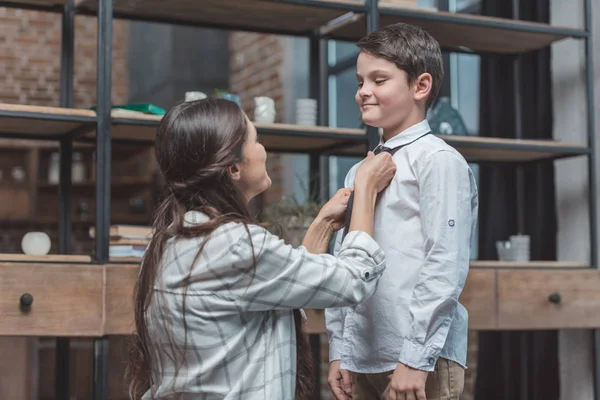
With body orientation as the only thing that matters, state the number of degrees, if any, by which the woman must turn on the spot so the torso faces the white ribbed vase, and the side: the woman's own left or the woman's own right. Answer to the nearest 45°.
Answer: approximately 45° to the woman's own left

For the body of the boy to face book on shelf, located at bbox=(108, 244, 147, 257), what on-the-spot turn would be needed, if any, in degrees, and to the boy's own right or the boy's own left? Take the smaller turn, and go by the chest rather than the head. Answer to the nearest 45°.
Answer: approximately 90° to the boy's own right

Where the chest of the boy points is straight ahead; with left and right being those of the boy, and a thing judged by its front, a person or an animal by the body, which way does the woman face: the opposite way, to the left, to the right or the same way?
the opposite way

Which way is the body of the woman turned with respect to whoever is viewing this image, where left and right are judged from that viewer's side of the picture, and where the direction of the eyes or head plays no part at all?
facing away from the viewer and to the right of the viewer

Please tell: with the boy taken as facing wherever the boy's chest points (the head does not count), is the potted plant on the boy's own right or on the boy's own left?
on the boy's own right
